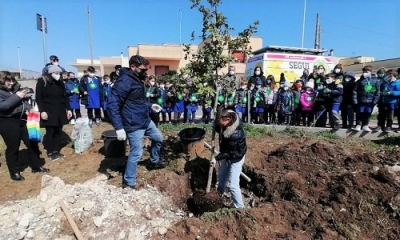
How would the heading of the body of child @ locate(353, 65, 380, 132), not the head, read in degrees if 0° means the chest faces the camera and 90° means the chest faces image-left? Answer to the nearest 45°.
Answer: approximately 0°

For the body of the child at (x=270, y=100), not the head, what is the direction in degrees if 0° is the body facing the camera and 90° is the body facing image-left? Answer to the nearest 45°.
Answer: approximately 45°

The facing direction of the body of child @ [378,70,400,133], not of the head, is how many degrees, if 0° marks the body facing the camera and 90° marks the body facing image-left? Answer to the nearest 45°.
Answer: approximately 45°

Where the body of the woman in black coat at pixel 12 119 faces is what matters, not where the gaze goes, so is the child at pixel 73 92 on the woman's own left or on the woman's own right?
on the woman's own left

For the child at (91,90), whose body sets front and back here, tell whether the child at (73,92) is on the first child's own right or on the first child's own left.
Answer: on the first child's own right

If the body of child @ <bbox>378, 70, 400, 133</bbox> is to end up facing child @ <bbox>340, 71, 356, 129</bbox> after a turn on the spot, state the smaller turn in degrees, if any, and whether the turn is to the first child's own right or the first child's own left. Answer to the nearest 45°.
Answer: approximately 45° to the first child's own right

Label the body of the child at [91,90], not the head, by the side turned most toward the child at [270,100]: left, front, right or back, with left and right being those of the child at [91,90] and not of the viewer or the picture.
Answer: left

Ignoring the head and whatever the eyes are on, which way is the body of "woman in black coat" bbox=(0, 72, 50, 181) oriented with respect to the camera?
to the viewer's right
